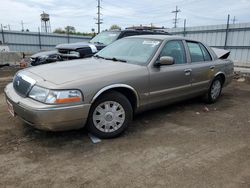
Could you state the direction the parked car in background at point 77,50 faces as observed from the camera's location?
facing the viewer and to the left of the viewer
